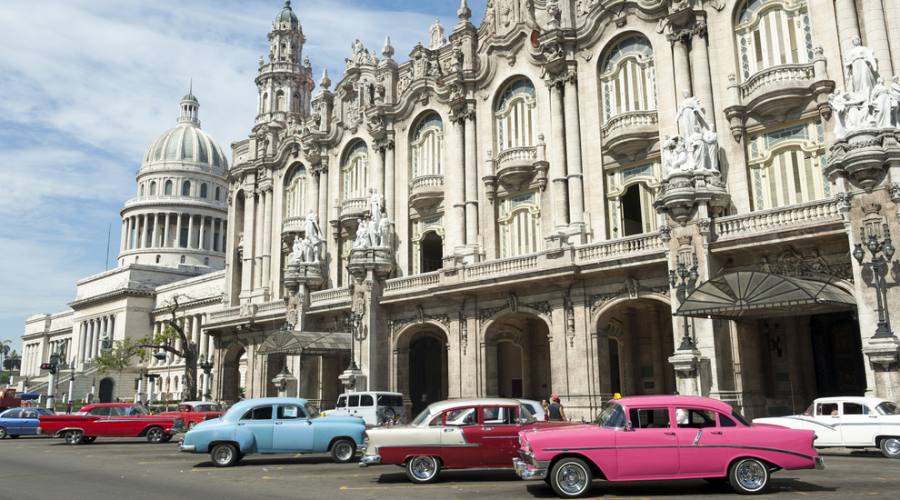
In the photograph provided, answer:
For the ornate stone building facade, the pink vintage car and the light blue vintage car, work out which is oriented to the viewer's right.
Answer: the light blue vintage car

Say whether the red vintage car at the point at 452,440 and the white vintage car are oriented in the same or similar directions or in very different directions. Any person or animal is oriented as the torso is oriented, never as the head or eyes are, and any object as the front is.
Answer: very different directions

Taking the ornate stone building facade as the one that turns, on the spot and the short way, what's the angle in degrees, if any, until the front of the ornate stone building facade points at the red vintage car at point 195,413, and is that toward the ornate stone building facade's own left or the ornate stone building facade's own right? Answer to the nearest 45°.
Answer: approximately 45° to the ornate stone building facade's own right

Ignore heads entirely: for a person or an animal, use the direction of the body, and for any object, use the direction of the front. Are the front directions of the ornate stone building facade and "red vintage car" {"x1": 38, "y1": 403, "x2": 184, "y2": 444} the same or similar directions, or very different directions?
very different directions

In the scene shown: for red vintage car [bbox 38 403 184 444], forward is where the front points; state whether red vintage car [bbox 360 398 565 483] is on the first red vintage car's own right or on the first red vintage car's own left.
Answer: on the first red vintage car's own right

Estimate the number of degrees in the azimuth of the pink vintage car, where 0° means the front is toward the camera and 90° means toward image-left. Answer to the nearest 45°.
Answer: approximately 90°

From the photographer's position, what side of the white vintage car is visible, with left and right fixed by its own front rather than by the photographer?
left

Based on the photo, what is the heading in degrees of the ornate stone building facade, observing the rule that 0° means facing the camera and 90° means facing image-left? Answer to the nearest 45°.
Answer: approximately 45°

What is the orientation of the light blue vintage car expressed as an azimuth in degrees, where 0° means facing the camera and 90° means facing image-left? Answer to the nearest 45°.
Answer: approximately 270°

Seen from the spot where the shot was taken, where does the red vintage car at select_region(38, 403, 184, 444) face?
facing to the right of the viewer

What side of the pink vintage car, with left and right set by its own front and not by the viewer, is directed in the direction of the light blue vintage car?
front
